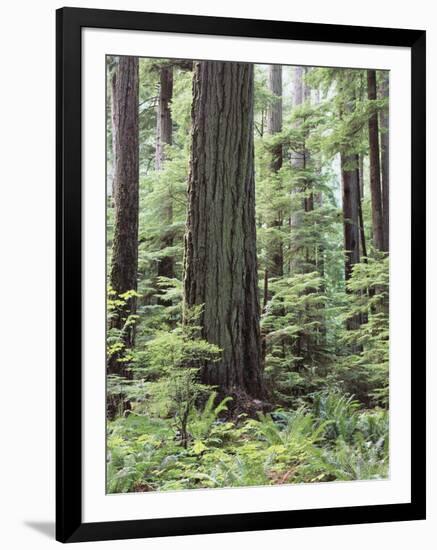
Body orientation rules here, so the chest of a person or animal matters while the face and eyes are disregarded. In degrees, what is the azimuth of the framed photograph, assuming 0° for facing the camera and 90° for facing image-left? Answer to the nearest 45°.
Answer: approximately 315°
